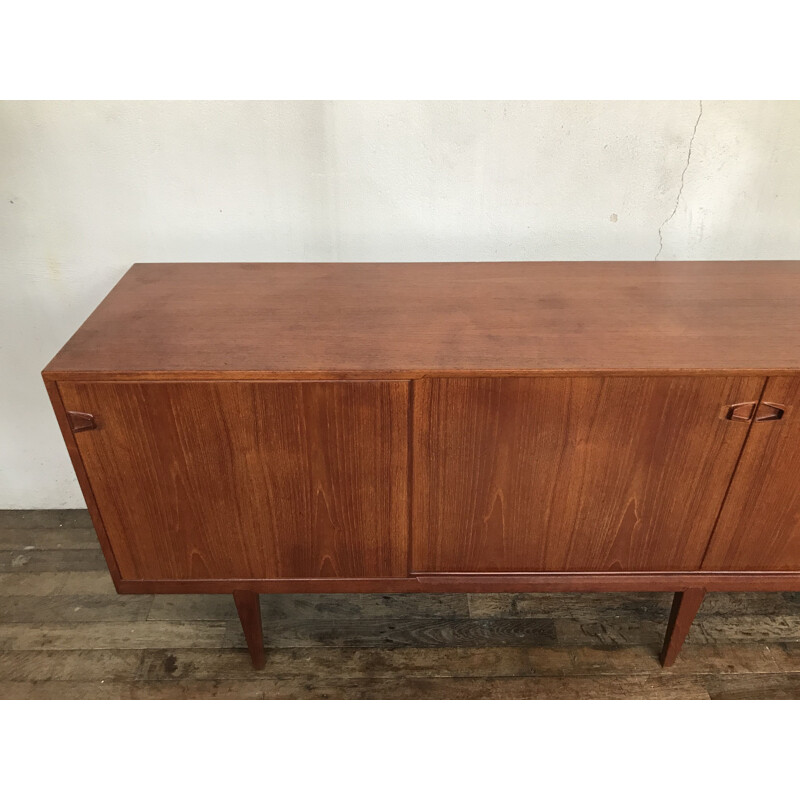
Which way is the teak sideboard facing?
toward the camera
